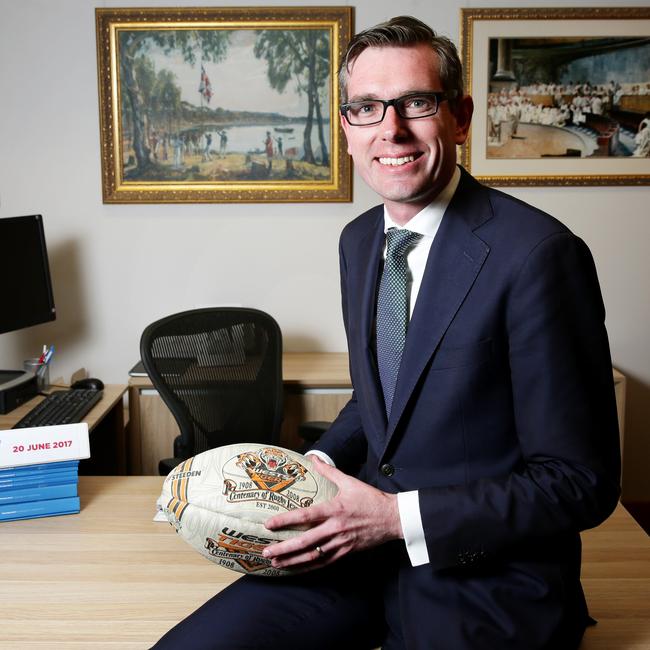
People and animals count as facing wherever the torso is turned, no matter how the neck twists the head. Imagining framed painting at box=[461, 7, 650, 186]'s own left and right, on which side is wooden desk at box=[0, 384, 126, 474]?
on its right

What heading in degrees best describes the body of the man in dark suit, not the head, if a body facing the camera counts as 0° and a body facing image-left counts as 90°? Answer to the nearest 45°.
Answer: approximately 45°

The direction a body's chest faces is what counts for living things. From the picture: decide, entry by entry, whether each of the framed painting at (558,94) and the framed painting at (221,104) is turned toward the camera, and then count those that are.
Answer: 2

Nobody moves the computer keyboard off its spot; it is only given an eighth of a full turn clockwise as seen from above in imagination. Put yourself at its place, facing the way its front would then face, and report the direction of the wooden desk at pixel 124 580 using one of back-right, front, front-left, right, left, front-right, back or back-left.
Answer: front

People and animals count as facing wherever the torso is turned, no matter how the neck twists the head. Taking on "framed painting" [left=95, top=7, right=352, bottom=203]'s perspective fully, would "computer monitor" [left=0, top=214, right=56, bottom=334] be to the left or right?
on its right

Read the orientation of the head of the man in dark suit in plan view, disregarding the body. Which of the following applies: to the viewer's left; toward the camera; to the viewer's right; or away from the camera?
toward the camera

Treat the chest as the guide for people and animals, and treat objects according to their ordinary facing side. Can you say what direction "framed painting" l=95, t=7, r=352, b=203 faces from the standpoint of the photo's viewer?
facing the viewer

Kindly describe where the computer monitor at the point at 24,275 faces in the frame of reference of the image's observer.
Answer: facing the viewer and to the right of the viewer

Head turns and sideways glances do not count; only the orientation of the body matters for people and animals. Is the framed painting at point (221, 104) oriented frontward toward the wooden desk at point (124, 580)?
yes

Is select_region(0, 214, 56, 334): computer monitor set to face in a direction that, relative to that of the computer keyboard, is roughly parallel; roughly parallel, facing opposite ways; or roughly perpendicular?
roughly parallel

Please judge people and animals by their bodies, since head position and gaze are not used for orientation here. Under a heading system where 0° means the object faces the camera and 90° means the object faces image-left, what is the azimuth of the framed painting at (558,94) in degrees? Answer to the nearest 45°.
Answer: approximately 0°

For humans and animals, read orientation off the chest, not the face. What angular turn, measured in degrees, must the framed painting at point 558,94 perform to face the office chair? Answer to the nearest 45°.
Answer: approximately 45° to its right

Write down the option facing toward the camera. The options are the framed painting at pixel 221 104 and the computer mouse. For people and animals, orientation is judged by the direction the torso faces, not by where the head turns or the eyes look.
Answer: the framed painting

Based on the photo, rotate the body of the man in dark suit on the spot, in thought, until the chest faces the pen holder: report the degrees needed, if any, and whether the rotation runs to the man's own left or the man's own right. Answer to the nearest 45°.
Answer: approximately 90° to the man's own right
